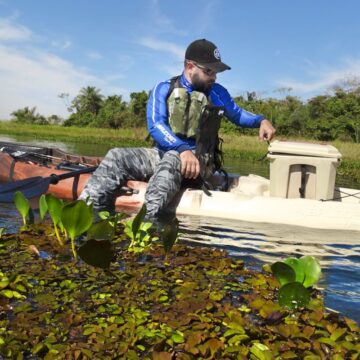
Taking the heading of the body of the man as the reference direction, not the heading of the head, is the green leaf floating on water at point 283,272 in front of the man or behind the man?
in front

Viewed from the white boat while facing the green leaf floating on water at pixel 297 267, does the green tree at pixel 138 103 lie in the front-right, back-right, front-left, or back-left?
back-right

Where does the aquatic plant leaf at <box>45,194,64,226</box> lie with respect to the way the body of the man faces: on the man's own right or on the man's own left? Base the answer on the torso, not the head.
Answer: on the man's own right

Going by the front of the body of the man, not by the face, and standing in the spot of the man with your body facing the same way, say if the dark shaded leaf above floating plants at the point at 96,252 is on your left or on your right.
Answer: on your right

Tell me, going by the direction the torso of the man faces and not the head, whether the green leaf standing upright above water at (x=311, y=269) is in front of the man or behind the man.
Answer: in front

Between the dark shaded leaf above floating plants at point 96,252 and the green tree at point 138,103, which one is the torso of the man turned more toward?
the dark shaded leaf above floating plants

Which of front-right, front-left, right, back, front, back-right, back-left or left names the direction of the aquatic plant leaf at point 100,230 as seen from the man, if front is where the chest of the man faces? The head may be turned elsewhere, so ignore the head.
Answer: front-right

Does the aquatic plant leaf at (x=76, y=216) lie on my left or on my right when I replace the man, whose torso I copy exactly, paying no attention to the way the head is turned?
on my right
